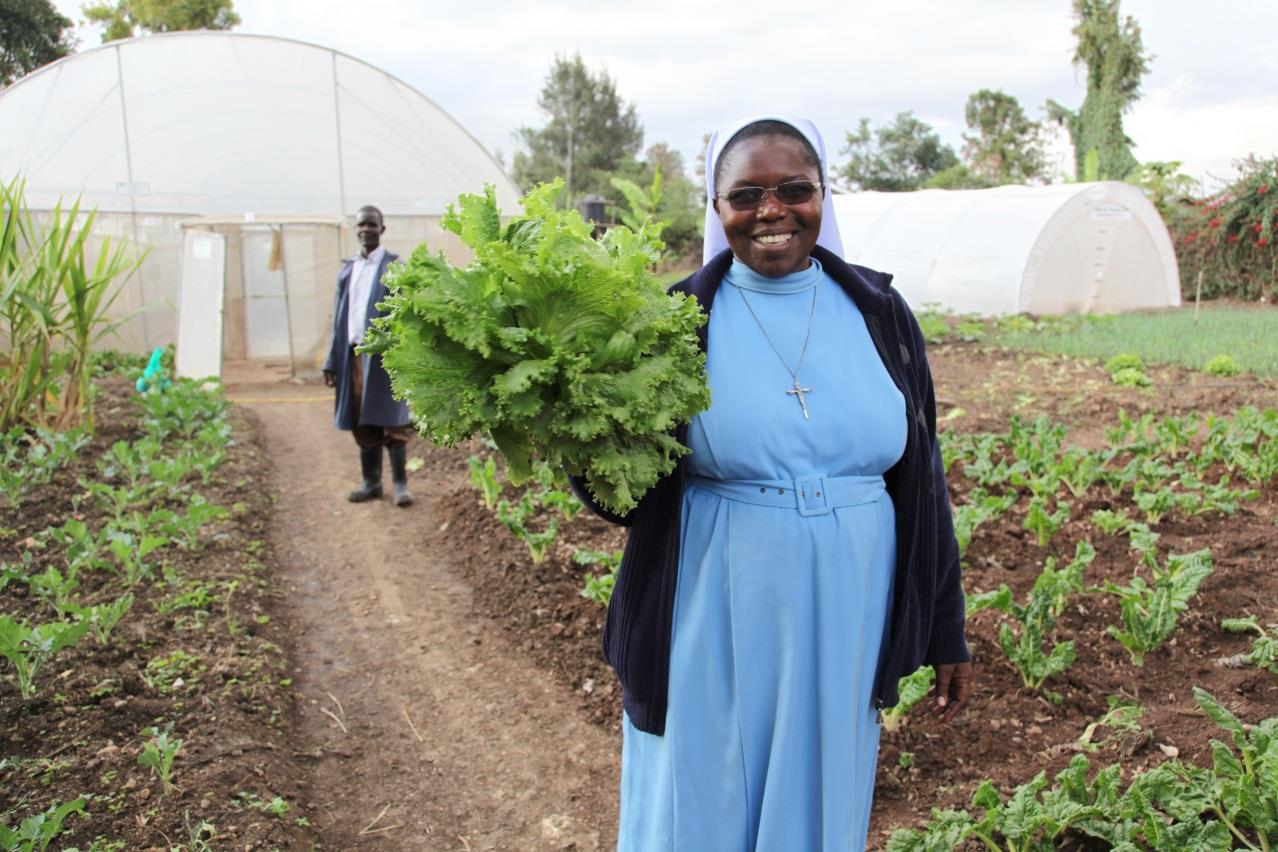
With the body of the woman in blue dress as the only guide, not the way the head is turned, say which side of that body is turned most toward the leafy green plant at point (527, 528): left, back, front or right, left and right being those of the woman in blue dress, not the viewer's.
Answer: back

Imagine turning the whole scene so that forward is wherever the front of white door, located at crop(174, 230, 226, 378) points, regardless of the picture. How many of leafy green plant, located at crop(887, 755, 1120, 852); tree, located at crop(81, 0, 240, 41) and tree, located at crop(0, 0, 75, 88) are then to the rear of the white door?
2

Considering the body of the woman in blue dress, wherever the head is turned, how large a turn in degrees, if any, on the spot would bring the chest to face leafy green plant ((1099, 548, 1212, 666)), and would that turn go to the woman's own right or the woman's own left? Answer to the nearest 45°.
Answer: approximately 135° to the woman's own left

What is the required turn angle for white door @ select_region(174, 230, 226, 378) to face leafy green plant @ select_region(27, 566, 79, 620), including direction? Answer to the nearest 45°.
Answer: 0° — it already faces it

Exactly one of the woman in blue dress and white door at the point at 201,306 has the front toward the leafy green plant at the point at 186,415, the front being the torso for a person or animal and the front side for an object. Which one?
the white door

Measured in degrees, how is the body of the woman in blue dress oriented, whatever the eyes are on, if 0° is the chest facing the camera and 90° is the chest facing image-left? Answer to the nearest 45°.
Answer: approximately 0°

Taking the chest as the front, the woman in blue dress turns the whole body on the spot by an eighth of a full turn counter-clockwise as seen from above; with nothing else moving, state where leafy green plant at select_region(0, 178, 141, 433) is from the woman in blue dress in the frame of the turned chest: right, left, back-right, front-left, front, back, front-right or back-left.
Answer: back

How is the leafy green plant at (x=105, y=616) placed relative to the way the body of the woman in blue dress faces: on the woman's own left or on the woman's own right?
on the woman's own right

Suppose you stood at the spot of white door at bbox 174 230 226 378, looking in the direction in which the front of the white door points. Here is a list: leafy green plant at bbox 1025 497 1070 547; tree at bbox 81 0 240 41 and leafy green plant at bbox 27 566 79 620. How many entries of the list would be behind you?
1

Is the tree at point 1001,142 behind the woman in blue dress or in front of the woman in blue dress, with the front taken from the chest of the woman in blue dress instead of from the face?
behind

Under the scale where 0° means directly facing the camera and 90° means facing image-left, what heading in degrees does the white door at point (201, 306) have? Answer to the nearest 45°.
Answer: approximately 0°
